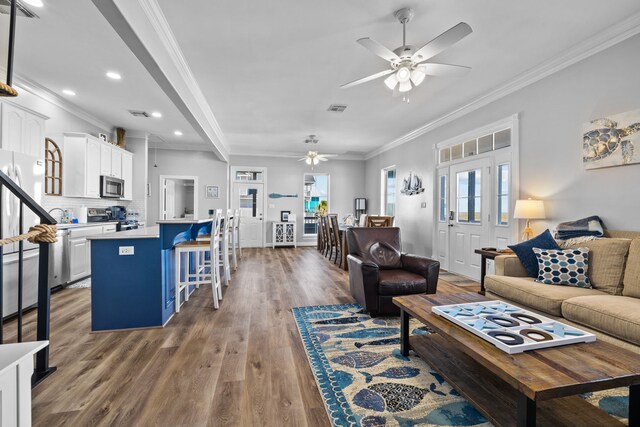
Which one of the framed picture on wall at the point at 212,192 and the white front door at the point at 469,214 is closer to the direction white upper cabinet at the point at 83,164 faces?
the white front door

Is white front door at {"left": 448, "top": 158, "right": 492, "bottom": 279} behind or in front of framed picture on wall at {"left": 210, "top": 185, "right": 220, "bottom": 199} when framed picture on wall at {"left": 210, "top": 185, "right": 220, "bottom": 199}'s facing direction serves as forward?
in front

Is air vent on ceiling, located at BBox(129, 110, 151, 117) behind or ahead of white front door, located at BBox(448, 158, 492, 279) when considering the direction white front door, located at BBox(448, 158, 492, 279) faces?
ahead

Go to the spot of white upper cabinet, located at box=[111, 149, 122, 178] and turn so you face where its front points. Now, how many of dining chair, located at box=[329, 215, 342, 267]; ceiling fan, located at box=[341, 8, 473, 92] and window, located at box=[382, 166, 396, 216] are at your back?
0

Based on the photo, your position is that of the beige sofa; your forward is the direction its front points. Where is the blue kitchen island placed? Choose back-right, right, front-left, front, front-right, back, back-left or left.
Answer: front

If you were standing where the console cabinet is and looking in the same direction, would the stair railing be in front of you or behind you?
in front

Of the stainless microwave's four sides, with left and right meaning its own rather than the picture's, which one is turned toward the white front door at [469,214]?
front

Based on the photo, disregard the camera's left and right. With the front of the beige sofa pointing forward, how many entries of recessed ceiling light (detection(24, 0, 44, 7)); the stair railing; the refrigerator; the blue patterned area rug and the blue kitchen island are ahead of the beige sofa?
5

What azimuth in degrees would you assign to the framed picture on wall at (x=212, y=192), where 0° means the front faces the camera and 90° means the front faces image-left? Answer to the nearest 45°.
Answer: approximately 0°

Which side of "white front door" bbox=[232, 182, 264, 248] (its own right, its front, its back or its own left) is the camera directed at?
front

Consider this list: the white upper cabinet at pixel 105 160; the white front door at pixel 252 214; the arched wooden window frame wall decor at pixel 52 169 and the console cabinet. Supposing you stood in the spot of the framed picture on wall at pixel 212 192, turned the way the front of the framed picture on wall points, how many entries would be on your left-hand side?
2

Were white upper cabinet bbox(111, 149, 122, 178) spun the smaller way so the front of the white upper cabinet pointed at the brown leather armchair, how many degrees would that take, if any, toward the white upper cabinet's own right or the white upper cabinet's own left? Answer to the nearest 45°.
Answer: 0° — it already faces it

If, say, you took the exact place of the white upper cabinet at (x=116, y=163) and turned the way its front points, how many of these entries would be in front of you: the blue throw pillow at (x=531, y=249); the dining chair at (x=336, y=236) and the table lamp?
3

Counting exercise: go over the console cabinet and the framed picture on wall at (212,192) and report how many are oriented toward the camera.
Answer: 2

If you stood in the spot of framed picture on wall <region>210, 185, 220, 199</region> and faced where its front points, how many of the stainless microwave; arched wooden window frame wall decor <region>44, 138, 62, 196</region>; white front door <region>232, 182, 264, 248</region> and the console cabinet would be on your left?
2

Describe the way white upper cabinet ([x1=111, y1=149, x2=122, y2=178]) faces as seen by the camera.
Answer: facing the viewer and to the right of the viewer

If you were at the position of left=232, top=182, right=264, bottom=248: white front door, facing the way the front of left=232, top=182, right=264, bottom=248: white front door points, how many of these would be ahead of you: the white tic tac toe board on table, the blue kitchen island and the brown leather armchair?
3

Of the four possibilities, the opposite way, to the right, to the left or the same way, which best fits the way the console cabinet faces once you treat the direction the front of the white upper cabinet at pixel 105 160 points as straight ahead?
to the right

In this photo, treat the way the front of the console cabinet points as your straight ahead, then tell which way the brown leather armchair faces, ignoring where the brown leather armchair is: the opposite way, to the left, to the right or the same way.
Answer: the same way

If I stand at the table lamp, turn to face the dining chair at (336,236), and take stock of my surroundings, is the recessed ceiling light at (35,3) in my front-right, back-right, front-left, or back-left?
front-left

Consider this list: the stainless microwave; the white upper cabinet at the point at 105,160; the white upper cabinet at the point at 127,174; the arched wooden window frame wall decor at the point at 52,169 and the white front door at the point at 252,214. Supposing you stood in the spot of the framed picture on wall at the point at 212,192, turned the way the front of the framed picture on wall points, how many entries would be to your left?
1

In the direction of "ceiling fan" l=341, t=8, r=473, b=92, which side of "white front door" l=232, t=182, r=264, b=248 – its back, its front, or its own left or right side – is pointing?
front
